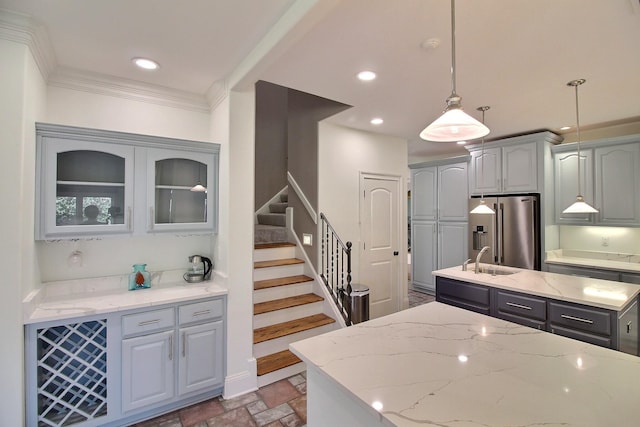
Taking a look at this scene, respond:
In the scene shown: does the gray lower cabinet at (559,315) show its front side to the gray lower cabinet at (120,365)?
yes

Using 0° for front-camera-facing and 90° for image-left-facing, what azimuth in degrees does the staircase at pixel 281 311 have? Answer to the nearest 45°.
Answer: approximately 315°

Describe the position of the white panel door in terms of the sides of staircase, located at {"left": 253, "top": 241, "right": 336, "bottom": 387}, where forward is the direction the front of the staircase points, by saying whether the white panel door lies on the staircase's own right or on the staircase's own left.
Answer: on the staircase's own left

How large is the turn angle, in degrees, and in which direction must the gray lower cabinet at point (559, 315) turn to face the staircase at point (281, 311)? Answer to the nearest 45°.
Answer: approximately 45° to its right

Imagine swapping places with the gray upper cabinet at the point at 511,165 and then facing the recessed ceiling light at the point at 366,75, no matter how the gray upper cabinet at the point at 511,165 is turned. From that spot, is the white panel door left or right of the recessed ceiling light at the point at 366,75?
right

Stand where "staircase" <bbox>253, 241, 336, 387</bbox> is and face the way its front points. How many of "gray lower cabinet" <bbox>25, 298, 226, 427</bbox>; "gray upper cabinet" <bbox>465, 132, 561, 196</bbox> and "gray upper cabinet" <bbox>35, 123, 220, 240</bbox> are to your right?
2

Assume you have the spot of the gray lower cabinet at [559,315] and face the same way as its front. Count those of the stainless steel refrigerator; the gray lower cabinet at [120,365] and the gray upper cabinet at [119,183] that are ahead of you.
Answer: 2

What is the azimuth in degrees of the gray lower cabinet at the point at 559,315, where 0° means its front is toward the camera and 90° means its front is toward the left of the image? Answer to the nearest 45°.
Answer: approximately 45°
